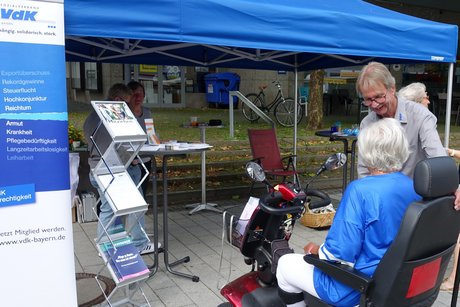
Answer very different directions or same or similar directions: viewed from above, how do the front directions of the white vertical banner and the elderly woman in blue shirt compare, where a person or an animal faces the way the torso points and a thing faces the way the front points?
very different directions

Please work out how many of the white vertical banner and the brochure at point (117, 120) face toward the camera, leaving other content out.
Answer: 2

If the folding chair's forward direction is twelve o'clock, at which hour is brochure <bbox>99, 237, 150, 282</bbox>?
The brochure is roughly at 2 o'clock from the folding chair.

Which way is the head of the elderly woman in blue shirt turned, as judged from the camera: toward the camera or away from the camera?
away from the camera

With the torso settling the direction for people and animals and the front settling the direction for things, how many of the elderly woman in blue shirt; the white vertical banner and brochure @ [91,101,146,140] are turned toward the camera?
2
